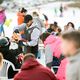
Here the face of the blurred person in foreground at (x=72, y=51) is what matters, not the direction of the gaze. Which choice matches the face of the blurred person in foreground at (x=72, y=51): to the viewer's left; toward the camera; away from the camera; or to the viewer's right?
to the viewer's left

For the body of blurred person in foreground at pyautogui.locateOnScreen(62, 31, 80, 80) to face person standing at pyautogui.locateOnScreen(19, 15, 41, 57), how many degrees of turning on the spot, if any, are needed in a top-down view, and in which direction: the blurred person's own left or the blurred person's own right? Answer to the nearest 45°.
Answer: approximately 90° to the blurred person's own right

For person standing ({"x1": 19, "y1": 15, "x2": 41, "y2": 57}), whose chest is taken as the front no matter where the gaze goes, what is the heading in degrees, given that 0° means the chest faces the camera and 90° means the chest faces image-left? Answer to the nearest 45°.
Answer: approximately 45°

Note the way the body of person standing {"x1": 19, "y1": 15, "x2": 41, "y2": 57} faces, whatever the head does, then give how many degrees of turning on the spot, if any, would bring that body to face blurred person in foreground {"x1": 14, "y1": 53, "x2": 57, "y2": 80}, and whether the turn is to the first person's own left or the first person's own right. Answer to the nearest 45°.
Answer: approximately 45° to the first person's own left

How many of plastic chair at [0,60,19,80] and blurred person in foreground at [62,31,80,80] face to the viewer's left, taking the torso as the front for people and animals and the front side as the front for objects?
1
